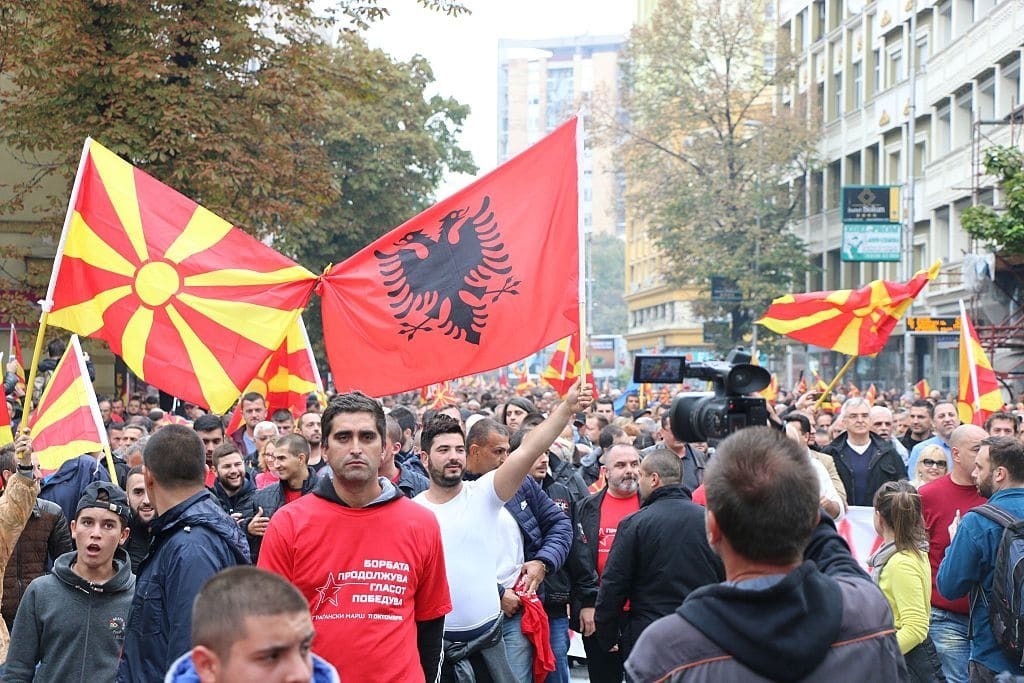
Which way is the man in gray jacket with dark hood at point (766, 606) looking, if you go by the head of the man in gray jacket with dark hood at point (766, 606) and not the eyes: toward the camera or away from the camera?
away from the camera

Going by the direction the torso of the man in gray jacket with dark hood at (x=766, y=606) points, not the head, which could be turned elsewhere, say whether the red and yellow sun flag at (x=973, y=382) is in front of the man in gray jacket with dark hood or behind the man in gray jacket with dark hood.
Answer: in front

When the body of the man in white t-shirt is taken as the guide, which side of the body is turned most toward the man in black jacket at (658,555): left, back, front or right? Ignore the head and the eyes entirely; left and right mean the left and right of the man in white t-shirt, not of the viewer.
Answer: left

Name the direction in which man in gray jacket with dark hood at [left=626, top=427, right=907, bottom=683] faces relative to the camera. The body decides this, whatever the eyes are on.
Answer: away from the camera

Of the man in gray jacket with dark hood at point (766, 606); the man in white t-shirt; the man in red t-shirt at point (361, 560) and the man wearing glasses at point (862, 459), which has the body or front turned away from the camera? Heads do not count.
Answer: the man in gray jacket with dark hood

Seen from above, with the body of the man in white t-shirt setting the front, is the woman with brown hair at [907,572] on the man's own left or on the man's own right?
on the man's own left

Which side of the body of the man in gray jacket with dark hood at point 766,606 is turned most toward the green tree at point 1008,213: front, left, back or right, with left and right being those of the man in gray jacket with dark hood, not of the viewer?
front

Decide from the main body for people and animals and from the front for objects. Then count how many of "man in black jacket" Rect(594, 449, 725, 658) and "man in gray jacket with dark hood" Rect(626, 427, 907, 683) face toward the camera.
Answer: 0

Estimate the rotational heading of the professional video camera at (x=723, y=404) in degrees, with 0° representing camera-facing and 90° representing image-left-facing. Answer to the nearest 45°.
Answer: approximately 135°

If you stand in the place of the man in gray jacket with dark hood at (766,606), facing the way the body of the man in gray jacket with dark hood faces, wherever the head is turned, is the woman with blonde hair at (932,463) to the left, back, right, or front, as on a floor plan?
front

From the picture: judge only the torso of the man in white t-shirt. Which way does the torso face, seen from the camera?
toward the camera

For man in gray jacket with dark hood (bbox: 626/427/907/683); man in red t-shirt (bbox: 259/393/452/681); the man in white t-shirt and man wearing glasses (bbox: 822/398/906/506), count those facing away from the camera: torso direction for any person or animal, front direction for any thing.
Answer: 1

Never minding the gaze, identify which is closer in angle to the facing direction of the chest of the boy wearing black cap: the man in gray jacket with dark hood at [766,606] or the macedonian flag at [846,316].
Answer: the man in gray jacket with dark hood
